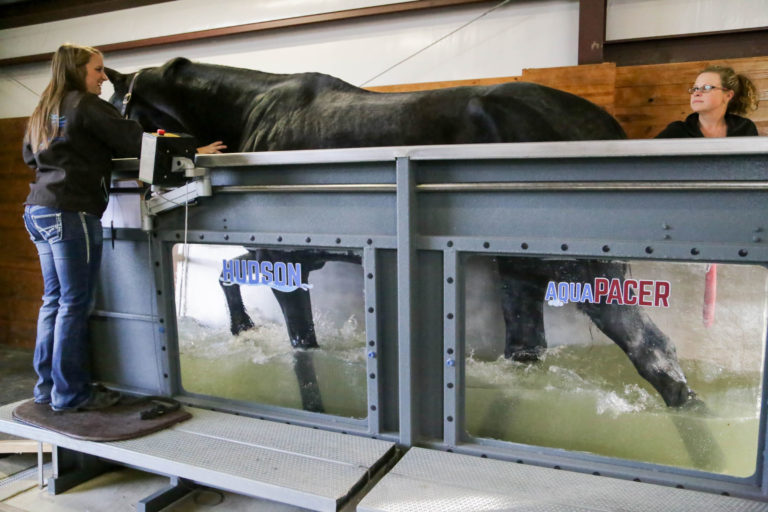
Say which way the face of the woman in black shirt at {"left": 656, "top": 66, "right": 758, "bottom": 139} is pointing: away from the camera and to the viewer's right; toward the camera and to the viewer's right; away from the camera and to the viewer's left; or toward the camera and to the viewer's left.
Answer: toward the camera and to the viewer's left

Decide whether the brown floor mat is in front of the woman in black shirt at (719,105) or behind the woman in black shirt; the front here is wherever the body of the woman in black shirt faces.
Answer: in front

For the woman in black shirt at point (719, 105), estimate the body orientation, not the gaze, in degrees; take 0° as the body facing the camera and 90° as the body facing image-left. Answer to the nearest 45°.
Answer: approximately 45°

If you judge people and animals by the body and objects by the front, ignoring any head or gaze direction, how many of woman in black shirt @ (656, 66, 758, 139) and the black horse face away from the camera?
0

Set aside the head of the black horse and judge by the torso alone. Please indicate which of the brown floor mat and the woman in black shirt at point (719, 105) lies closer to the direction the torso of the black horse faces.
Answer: the brown floor mat

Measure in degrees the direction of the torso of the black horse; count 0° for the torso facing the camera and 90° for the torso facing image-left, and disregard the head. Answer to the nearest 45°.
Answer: approximately 90°

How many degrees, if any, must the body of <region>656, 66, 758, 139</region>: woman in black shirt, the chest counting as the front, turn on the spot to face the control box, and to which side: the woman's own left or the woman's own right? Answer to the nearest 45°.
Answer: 0° — they already face it

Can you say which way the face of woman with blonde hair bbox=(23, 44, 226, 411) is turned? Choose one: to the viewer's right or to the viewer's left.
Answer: to the viewer's right

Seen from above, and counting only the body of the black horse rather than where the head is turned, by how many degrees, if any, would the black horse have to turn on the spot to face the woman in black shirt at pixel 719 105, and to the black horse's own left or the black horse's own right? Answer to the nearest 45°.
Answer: approximately 180°

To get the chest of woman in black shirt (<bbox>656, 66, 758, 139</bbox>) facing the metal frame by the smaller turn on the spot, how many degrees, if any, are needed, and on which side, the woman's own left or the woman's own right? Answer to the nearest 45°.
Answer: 0° — they already face it
